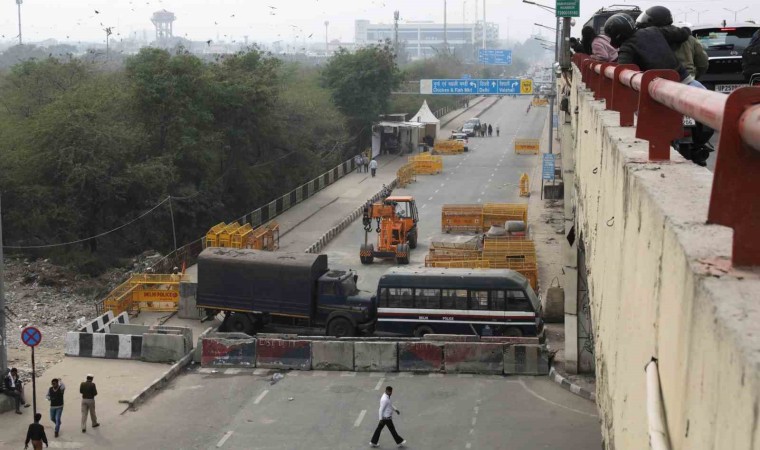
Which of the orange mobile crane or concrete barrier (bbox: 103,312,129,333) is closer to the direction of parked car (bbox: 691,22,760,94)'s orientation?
the orange mobile crane

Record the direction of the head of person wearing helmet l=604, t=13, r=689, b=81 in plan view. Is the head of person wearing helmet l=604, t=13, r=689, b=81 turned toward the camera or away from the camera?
away from the camera

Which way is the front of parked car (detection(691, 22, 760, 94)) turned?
away from the camera

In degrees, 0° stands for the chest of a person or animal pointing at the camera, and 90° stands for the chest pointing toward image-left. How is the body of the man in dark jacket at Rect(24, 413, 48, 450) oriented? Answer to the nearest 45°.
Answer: approximately 180°

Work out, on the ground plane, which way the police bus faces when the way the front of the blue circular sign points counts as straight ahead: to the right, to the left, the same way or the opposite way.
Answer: to the left

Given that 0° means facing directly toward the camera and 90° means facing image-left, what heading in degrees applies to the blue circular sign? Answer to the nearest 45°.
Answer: approximately 0°

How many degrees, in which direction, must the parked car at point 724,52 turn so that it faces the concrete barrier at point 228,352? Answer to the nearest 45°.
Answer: approximately 90° to its left

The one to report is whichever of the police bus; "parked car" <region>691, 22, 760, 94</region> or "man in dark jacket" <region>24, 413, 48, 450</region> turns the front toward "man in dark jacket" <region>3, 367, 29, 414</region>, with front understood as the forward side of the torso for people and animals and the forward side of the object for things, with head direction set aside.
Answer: "man in dark jacket" <region>24, 413, 48, 450</region>

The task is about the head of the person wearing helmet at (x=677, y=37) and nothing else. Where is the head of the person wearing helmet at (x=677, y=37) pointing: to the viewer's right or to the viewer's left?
to the viewer's left

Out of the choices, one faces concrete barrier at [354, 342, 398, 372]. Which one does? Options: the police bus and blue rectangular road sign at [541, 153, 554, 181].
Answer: the blue rectangular road sign

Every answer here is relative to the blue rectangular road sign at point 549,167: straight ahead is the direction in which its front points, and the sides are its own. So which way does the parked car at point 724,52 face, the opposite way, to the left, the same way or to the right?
the opposite way

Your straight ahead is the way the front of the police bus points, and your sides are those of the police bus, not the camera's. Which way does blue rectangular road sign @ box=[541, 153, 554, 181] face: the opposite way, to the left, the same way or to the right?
to the right

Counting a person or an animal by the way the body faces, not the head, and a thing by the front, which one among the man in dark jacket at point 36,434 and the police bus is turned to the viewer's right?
the police bus

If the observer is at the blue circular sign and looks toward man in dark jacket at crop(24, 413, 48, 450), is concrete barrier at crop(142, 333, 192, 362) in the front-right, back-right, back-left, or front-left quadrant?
back-left
